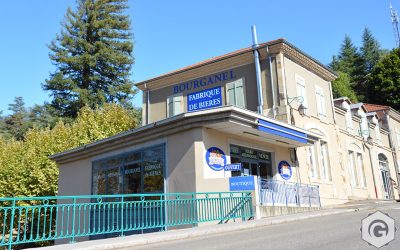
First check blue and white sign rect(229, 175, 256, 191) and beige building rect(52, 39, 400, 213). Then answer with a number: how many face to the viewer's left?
0

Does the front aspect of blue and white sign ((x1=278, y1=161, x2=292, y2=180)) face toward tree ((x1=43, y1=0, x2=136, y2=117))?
no

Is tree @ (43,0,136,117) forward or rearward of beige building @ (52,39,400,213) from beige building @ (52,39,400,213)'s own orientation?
rearward

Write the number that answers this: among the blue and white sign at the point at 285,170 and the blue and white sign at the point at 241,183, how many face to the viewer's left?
0

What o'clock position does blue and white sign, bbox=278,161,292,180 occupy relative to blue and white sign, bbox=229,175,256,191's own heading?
blue and white sign, bbox=278,161,292,180 is roughly at 7 o'clock from blue and white sign, bbox=229,175,256,191.

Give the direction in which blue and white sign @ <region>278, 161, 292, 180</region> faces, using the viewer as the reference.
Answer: facing the viewer and to the right of the viewer

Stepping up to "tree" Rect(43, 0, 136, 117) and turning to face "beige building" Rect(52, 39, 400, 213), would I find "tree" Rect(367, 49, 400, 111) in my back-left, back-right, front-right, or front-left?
front-left

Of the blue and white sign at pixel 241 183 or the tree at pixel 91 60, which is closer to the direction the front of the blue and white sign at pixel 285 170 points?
the blue and white sign

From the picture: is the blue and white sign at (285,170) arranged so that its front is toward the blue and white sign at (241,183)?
no

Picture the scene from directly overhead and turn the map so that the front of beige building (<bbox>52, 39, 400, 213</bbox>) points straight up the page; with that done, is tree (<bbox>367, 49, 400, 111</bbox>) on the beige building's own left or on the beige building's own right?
on the beige building's own left

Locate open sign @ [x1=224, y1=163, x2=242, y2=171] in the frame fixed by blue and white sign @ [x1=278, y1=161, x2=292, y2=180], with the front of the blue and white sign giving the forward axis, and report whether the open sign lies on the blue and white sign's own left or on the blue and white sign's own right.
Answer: on the blue and white sign's own right

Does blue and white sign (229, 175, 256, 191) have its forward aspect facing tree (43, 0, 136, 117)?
no

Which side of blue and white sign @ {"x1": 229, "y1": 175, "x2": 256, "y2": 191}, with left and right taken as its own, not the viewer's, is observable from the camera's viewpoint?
front

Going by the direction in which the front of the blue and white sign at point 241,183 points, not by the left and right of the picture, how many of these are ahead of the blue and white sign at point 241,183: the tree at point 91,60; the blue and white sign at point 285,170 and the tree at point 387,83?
0
